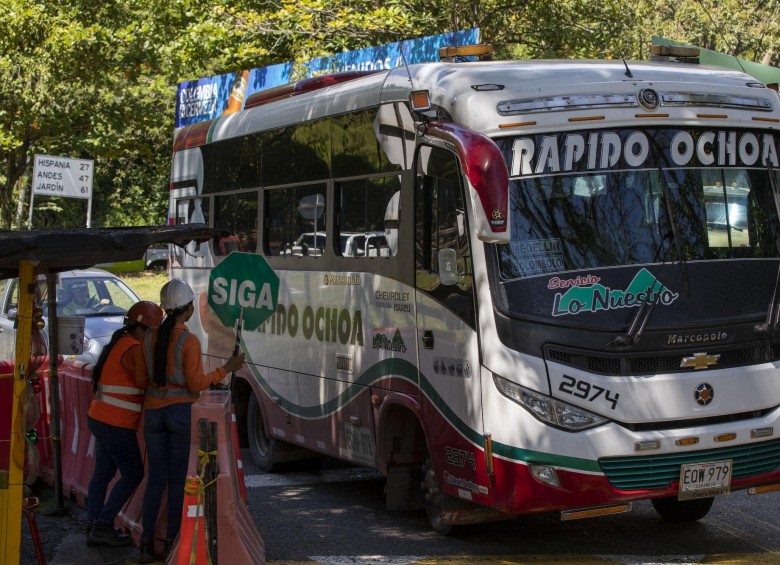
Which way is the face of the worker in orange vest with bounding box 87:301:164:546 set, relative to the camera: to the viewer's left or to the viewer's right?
to the viewer's right

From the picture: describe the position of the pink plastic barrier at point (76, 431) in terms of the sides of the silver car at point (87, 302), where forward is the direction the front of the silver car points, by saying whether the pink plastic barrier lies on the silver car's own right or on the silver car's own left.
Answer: on the silver car's own right

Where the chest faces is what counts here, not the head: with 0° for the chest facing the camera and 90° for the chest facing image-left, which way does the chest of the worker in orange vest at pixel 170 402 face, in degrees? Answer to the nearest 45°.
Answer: approximately 225°

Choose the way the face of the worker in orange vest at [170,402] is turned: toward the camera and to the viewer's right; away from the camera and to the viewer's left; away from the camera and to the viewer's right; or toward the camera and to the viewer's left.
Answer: away from the camera and to the viewer's right

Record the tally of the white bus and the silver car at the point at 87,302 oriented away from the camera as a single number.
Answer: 0

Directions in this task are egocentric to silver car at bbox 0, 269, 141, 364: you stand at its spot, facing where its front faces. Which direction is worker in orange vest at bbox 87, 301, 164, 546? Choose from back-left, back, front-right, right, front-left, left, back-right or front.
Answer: front-right

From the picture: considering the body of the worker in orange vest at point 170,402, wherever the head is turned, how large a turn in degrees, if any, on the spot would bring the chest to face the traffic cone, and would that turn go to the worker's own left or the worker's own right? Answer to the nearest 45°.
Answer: approximately 135° to the worker's own right

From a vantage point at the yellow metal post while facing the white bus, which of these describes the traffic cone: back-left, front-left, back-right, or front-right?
front-right

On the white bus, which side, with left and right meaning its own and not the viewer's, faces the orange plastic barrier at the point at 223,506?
right

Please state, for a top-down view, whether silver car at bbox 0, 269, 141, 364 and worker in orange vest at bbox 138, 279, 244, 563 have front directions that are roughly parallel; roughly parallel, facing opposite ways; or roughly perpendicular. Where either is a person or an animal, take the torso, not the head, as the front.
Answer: roughly perpendicular

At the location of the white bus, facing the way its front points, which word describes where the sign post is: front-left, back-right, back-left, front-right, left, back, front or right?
back

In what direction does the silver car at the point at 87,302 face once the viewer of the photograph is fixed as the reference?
facing the viewer and to the right of the viewer

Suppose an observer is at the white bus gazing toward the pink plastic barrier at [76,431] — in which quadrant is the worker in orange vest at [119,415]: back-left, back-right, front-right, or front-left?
front-left
